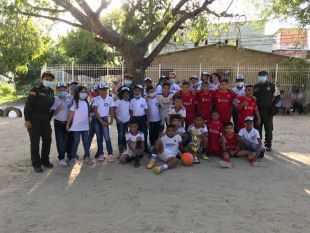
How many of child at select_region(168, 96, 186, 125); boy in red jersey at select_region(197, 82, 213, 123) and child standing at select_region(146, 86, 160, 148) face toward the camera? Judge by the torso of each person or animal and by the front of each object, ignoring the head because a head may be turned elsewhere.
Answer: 3

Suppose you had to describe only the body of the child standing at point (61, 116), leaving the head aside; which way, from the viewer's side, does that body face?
toward the camera

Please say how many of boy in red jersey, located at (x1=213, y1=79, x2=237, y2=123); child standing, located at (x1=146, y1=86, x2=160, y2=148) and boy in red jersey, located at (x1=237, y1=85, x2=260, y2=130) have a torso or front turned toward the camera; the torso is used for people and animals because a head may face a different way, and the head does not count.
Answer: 3

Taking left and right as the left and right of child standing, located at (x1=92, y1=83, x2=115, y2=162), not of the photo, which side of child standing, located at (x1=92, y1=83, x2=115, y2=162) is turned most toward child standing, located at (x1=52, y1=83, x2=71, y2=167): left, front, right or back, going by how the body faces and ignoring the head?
right

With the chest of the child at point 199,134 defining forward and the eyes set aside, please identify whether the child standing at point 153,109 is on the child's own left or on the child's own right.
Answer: on the child's own right

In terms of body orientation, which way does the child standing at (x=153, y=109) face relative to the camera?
toward the camera

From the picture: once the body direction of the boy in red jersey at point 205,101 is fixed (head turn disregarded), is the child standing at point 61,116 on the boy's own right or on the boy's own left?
on the boy's own right

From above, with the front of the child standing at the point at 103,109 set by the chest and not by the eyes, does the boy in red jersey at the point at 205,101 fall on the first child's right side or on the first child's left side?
on the first child's left side

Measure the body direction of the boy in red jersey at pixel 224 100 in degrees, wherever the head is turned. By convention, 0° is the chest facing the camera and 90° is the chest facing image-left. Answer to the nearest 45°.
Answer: approximately 0°

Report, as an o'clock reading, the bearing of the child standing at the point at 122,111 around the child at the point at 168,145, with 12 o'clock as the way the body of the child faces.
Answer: The child standing is roughly at 4 o'clock from the child.

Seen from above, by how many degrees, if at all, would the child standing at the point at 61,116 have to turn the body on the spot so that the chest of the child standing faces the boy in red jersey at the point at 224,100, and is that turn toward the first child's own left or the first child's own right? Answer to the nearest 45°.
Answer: approximately 90° to the first child's own left

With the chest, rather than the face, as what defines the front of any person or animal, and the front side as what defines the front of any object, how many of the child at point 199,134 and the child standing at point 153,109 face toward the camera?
2

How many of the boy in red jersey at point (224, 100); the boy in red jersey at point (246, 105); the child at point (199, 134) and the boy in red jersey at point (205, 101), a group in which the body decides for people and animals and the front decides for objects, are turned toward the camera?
4

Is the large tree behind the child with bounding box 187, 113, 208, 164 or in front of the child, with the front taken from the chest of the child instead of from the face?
behind

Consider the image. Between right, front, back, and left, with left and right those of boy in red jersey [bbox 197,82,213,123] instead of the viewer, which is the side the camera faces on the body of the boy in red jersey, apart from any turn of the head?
front

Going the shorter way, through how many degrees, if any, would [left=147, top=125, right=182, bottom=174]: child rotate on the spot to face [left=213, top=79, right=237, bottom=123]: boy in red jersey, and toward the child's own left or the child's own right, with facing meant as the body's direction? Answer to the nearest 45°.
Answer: approximately 135° to the child's own left

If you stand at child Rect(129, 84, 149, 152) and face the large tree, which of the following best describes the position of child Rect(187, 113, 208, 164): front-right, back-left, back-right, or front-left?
back-right
